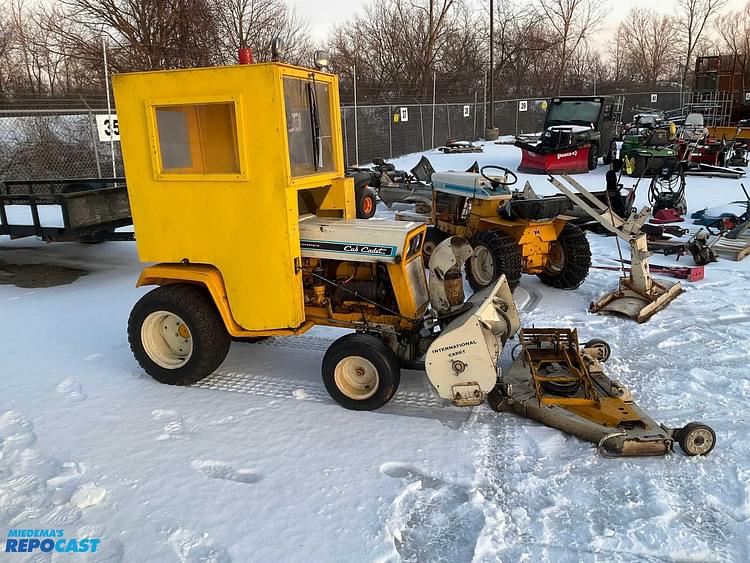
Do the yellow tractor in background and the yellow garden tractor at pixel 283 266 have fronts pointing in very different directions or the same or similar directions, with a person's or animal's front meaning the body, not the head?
very different directions

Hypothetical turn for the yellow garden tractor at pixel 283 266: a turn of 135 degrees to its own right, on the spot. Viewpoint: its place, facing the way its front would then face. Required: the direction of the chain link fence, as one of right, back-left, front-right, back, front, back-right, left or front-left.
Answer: right

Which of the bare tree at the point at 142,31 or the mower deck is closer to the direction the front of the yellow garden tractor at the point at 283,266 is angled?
the mower deck

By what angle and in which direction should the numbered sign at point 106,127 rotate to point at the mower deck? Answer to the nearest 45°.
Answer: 0° — it already faces it

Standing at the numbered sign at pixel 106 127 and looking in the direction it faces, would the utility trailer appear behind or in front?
in front

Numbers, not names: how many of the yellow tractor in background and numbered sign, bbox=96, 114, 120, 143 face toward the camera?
1

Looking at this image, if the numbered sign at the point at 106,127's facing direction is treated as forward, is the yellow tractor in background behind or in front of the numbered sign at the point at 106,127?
in front

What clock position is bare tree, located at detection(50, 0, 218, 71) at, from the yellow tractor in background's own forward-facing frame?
The bare tree is roughly at 12 o'clock from the yellow tractor in background.

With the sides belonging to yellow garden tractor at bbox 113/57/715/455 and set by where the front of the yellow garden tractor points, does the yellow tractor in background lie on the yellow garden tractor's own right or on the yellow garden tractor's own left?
on the yellow garden tractor's own left

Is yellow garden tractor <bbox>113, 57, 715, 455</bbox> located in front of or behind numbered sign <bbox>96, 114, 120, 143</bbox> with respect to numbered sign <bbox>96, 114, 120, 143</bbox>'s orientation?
in front

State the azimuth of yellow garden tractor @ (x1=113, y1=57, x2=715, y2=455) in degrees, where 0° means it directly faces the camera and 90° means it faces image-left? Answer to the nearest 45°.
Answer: approximately 315°

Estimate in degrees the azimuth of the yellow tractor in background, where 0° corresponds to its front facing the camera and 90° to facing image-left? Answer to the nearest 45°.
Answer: approximately 135°
